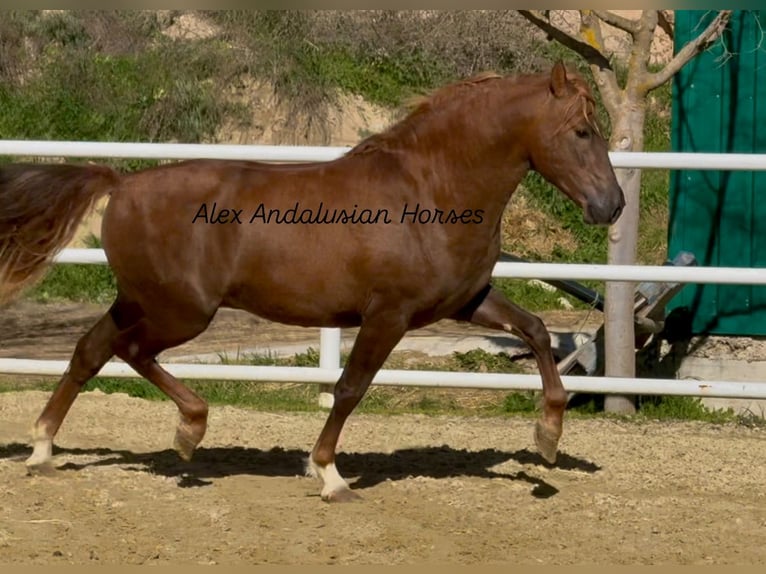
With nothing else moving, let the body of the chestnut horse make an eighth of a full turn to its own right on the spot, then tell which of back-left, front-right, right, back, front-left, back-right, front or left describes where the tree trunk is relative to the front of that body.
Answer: left

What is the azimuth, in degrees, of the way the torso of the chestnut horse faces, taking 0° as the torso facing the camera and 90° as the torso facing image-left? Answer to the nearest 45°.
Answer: approximately 270°
